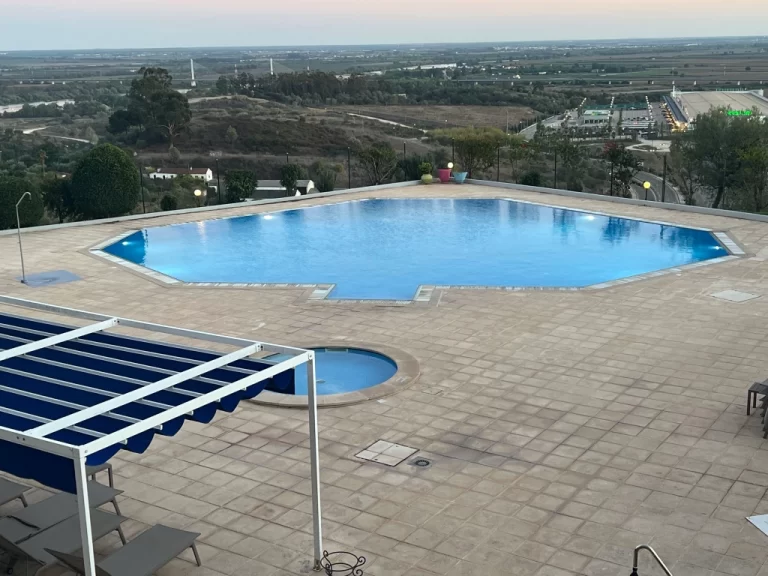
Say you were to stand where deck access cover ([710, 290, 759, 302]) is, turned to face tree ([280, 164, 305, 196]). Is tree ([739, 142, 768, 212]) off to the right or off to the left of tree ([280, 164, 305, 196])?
right

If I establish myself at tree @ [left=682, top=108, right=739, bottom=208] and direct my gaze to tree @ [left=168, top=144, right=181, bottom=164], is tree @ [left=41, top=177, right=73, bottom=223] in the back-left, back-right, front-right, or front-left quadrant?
front-left

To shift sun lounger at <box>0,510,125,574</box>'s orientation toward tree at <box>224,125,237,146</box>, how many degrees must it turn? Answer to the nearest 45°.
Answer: approximately 45° to its left

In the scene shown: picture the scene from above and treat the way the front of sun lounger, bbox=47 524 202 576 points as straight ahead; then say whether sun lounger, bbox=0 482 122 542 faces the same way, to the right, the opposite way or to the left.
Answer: the same way

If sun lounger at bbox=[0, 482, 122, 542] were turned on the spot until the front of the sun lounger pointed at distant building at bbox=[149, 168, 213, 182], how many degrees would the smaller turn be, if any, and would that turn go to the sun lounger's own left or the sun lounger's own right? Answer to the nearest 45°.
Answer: approximately 45° to the sun lounger's own left

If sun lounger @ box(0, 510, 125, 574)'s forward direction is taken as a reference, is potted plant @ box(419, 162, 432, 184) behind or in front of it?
in front

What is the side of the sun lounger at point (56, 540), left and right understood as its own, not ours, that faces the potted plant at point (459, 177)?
front

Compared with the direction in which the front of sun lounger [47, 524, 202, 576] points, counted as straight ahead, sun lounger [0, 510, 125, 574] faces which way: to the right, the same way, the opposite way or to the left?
the same way

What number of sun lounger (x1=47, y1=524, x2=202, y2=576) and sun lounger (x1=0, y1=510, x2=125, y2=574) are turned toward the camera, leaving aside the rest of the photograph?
0

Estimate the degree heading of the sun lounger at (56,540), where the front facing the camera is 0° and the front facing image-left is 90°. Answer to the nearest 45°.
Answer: approximately 225°

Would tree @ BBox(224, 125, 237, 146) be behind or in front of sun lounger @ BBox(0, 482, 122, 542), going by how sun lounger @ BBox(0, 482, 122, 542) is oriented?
in front

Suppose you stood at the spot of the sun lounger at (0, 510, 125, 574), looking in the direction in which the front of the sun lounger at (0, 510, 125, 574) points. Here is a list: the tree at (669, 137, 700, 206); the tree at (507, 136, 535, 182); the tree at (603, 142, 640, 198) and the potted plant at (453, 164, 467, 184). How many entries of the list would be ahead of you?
4

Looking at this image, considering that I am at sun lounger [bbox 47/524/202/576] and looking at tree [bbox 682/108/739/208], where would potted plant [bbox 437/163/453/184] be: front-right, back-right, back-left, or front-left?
front-left

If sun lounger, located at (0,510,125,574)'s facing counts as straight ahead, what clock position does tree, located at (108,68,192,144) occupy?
The tree is roughly at 11 o'clock from the sun lounger.

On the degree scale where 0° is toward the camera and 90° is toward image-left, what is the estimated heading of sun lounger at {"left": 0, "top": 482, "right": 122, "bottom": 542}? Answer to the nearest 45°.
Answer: approximately 225°

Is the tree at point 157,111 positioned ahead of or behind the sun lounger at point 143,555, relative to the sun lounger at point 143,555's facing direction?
ahead
